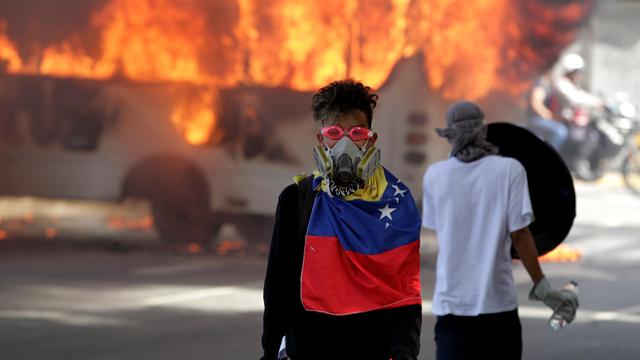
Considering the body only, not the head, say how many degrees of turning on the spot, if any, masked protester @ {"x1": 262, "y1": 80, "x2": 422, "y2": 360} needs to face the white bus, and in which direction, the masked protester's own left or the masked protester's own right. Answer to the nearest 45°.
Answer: approximately 180°

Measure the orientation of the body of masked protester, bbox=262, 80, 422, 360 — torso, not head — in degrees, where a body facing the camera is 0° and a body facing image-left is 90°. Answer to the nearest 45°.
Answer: approximately 0°

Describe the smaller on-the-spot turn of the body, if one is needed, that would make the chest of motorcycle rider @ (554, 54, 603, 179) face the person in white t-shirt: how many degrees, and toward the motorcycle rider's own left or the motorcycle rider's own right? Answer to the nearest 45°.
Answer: approximately 90° to the motorcycle rider's own right

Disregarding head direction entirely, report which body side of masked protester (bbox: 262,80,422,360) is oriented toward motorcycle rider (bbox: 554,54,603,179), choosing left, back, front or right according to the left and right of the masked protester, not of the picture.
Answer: back
